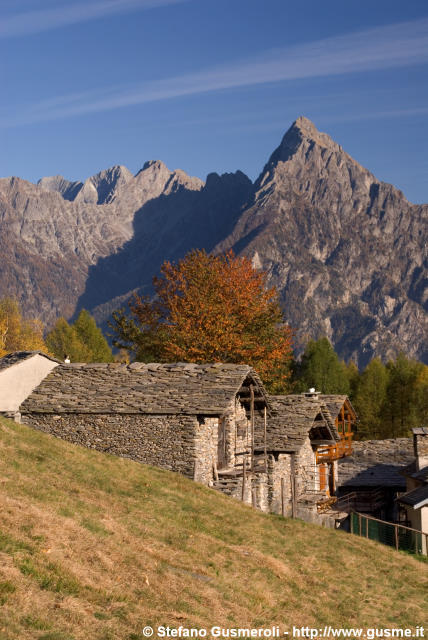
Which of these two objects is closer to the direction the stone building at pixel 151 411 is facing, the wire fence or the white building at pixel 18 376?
the wire fence

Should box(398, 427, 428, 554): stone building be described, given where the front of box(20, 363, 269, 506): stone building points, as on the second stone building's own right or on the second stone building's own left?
on the second stone building's own left

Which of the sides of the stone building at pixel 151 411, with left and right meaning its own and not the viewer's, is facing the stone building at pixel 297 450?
front

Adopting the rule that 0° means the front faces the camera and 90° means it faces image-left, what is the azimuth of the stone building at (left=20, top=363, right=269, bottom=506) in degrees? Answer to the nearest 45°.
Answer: approximately 315°

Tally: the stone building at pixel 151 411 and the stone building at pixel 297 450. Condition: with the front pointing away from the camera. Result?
0

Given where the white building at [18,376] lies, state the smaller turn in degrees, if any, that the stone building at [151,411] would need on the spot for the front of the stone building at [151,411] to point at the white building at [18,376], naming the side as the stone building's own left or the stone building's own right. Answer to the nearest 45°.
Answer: approximately 135° to the stone building's own right

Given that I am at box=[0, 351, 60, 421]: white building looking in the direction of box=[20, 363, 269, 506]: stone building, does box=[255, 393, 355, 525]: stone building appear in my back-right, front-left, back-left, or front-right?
front-left

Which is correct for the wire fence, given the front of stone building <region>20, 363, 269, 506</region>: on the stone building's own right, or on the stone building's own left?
on the stone building's own left

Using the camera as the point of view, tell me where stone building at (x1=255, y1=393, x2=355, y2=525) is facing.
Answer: facing the viewer and to the right of the viewer

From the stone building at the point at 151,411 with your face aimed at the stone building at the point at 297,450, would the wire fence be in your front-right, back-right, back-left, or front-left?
front-right

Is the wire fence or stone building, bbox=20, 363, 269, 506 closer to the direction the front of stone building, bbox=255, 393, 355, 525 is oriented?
the wire fence

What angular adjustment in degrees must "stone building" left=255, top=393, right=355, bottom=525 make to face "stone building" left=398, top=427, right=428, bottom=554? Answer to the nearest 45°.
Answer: approximately 45° to its left
